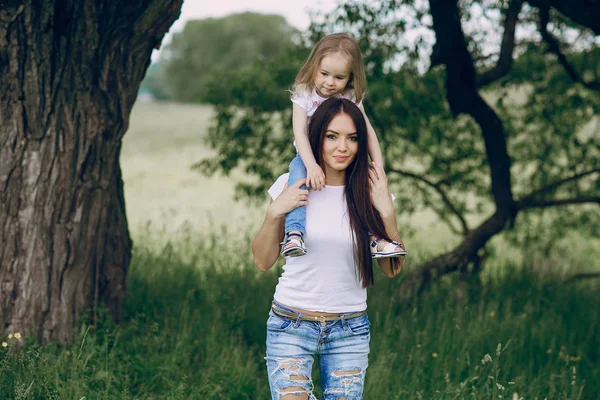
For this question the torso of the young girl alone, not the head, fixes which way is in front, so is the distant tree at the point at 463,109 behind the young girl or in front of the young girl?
behind

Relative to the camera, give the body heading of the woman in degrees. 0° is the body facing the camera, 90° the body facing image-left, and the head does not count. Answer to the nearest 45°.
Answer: approximately 0°

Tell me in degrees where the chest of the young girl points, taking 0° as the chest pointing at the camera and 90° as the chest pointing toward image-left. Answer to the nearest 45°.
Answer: approximately 0°

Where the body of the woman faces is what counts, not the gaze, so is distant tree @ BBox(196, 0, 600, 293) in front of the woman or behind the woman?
behind
